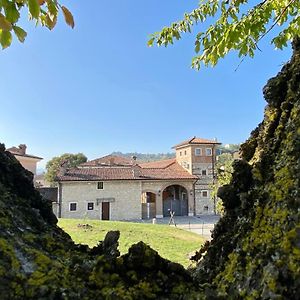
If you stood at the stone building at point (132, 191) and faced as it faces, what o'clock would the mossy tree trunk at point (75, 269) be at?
The mossy tree trunk is roughly at 12 o'clock from the stone building.

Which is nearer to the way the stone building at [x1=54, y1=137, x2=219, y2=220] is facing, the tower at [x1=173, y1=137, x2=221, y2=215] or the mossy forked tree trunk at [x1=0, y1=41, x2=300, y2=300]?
the mossy forked tree trunk

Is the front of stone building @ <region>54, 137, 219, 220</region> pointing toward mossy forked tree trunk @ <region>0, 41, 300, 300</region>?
yes

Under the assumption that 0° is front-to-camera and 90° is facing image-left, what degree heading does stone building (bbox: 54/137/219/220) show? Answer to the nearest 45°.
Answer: approximately 0°

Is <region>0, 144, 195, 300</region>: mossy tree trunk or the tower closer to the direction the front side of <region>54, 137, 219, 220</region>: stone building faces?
the mossy tree trunk
